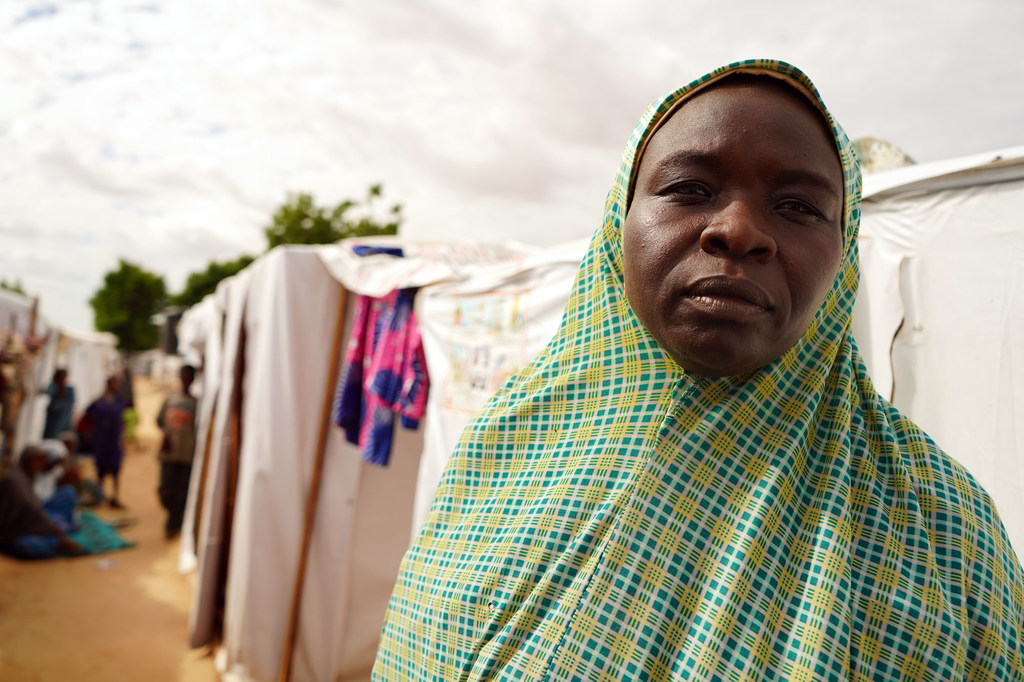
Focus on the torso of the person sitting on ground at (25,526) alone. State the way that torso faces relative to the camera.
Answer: to the viewer's right

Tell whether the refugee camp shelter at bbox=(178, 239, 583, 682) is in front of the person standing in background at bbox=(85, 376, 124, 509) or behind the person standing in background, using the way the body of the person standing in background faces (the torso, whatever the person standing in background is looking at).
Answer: in front

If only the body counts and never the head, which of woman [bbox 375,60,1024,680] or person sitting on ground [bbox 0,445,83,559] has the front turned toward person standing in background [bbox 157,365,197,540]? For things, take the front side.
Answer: the person sitting on ground

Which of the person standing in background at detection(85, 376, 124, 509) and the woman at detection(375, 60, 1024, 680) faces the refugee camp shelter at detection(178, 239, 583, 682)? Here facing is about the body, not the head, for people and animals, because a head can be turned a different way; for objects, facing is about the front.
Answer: the person standing in background

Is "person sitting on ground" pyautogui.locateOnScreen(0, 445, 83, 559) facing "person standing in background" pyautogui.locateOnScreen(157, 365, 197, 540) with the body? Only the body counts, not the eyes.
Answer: yes

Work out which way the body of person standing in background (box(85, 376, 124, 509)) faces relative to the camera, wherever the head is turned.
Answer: toward the camera

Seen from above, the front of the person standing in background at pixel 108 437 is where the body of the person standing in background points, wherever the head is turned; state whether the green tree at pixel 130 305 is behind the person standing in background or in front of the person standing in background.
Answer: behind

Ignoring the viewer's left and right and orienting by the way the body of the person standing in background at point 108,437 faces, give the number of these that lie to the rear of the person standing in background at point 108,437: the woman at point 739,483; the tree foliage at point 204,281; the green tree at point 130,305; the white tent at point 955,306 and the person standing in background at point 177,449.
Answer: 2

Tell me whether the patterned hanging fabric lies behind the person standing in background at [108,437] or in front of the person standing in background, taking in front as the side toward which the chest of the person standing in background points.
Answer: in front

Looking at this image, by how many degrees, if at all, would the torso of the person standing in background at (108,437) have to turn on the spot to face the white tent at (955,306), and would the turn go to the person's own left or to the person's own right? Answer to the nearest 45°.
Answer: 0° — they already face it

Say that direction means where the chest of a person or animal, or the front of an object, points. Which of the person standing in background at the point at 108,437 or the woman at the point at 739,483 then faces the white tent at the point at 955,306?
the person standing in background

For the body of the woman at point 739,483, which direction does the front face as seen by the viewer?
toward the camera
